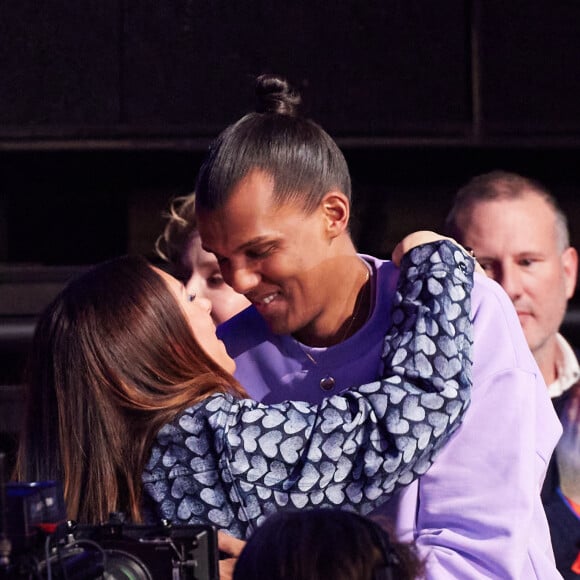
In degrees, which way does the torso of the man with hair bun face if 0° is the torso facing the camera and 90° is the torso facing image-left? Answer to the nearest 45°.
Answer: approximately 45°

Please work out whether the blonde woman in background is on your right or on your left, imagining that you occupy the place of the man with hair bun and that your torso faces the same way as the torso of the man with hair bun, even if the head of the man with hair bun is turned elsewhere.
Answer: on your right

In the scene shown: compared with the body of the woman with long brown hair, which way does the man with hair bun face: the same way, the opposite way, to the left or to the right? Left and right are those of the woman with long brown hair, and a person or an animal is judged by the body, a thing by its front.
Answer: the opposite way

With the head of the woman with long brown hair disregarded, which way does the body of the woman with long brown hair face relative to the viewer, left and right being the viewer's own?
facing away from the viewer and to the right of the viewer

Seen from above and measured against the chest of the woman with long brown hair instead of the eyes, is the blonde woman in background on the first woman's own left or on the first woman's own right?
on the first woman's own left

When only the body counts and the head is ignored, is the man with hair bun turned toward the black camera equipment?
yes

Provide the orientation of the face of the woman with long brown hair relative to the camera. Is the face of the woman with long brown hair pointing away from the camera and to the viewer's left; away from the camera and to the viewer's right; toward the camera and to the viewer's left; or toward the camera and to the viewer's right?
away from the camera and to the viewer's right

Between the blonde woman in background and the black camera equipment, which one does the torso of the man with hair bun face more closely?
the black camera equipment
